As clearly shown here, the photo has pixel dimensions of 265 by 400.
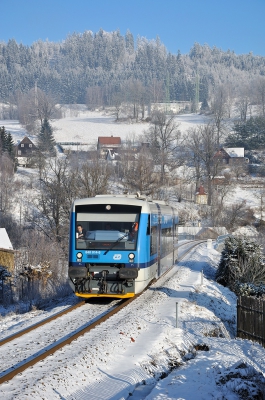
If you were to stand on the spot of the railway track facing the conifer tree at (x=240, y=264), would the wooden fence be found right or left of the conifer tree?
right

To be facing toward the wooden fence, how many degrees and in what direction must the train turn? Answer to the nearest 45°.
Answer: approximately 90° to its left

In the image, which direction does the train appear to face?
toward the camera

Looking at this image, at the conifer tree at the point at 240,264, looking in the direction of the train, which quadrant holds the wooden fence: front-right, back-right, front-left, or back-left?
front-left

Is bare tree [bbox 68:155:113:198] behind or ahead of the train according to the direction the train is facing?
behind
